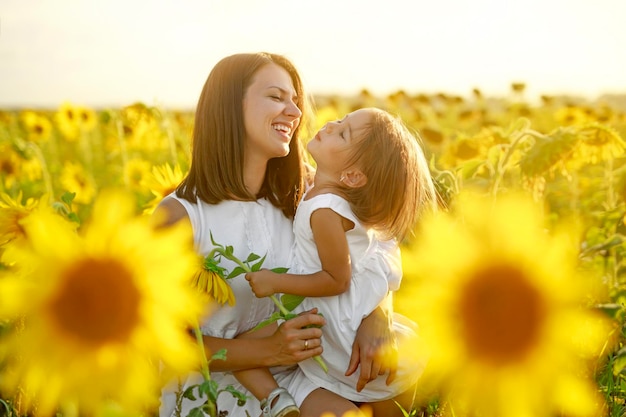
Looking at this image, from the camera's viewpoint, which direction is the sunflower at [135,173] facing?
toward the camera

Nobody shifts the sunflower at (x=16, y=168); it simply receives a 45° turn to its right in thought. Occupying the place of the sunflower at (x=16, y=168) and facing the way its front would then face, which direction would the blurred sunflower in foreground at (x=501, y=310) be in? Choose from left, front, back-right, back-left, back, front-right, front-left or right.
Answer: front-left

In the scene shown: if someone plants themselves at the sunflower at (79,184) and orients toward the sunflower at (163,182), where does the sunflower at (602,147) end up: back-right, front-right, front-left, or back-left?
front-left

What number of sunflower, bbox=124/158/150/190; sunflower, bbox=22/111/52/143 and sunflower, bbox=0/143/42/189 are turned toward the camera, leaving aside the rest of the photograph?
3

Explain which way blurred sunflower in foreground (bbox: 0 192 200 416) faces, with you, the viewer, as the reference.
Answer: facing the viewer

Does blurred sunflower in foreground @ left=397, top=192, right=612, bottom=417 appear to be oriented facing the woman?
no

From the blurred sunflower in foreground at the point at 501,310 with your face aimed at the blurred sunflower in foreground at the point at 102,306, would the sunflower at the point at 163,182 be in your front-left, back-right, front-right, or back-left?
front-right

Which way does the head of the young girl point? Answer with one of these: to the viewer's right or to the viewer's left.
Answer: to the viewer's left

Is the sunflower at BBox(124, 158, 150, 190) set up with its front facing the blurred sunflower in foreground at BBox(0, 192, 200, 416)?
yes

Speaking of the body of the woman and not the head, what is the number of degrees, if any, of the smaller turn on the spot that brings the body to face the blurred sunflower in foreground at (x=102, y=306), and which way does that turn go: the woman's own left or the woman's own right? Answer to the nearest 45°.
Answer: approximately 45° to the woman's own right

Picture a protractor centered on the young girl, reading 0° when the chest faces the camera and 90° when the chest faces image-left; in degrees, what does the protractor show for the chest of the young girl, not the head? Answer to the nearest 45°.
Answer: approximately 90°

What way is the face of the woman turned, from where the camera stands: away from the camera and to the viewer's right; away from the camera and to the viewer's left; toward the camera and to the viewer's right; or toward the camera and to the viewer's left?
toward the camera and to the viewer's right

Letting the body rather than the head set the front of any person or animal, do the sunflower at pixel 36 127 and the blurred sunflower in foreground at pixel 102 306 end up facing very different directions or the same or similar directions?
same or similar directions

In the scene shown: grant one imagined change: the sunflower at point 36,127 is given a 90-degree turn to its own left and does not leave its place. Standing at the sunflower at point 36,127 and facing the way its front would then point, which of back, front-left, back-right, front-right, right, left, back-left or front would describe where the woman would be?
right

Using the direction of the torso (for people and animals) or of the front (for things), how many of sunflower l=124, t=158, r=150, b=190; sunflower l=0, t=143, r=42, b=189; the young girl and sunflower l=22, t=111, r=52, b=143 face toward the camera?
3

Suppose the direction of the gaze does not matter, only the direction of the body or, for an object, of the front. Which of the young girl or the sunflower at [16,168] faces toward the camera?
the sunflower

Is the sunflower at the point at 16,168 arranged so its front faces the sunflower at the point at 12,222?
yes
